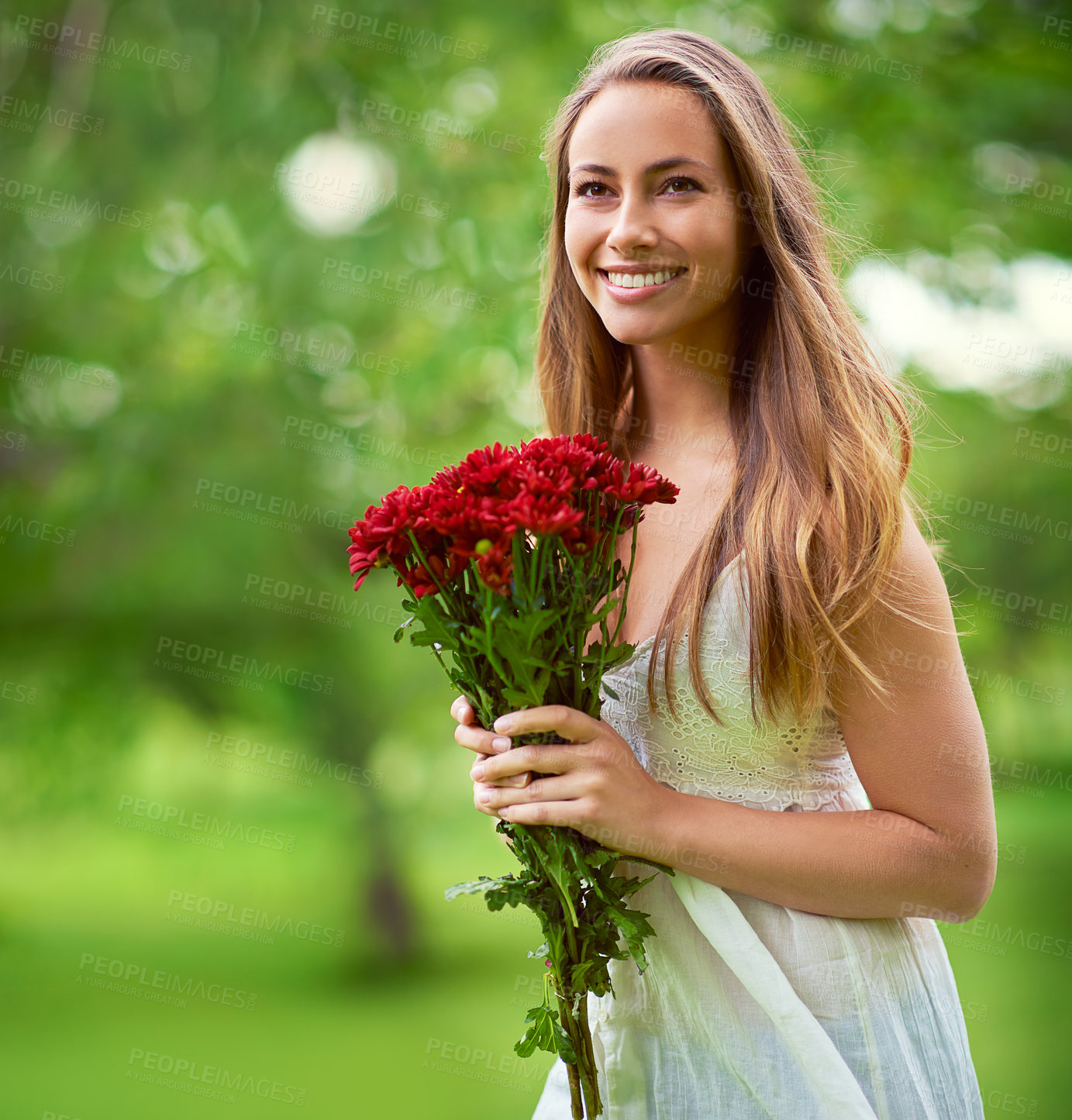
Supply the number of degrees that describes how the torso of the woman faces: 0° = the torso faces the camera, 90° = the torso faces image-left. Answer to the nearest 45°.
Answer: approximately 45°

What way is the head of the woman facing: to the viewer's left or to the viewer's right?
to the viewer's left
